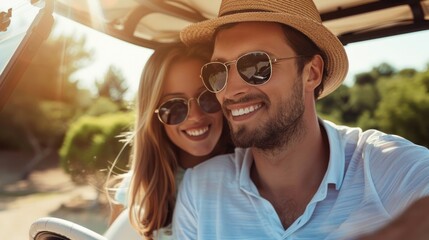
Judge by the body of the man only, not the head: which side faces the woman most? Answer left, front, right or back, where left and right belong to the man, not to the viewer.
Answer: right

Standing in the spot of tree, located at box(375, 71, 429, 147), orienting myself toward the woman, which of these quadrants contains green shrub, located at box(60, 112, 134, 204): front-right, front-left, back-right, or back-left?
front-right

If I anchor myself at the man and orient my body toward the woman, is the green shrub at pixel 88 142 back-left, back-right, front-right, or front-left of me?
front-right

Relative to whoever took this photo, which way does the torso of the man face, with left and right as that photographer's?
facing the viewer and to the left of the viewer

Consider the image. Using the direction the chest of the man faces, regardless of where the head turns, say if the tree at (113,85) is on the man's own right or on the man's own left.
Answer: on the man's own right

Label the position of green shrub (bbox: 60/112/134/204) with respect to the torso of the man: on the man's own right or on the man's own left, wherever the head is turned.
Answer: on the man's own right

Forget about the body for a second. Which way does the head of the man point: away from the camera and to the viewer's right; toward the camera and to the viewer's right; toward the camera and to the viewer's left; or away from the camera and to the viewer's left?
toward the camera and to the viewer's left

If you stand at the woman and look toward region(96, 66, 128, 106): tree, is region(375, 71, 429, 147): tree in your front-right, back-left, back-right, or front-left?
front-right

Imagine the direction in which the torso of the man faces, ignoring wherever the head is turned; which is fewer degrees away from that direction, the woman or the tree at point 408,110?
the woman

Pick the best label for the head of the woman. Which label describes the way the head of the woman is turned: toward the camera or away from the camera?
toward the camera

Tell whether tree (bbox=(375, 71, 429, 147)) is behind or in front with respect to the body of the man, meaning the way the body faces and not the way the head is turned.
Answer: behind
